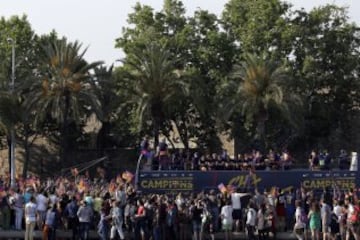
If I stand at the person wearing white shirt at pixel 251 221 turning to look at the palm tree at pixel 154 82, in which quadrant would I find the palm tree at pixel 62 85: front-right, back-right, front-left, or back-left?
front-left

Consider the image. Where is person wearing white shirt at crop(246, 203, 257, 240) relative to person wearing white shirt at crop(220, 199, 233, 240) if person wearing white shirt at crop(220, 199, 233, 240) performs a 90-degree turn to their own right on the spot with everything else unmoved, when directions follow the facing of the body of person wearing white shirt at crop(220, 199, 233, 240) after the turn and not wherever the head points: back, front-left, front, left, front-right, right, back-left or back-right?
front

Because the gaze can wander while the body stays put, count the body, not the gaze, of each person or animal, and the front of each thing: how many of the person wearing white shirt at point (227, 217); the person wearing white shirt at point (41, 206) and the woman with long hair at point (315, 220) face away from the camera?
3

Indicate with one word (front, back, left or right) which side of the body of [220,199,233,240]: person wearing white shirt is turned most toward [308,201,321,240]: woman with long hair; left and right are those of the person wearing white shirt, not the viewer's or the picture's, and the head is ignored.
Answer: right

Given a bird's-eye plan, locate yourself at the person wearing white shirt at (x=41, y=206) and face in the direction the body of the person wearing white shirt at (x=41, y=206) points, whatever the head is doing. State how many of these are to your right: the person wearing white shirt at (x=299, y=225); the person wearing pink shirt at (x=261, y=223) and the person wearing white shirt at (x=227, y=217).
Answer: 3

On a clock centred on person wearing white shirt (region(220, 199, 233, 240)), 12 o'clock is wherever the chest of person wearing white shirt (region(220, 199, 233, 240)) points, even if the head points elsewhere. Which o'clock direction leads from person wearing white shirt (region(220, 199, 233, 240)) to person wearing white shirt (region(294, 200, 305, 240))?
person wearing white shirt (region(294, 200, 305, 240)) is roughly at 3 o'clock from person wearing white shirt (region(220, 199, 233, 240)).

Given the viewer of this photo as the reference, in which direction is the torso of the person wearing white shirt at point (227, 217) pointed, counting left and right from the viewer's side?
facing away from the viewer

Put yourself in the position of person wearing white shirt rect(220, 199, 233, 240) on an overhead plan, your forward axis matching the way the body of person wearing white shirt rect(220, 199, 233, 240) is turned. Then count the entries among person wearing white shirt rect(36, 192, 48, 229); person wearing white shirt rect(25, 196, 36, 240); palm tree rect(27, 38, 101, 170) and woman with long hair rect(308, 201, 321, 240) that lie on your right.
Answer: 1

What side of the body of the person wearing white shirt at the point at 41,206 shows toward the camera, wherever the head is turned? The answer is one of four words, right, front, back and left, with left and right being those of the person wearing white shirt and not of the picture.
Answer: back

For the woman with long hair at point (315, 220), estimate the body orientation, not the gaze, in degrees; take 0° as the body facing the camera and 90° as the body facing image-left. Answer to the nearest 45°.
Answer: approximately 180°

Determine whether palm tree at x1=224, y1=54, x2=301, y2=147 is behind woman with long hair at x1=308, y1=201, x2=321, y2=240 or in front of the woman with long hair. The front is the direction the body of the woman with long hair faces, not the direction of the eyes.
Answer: in front

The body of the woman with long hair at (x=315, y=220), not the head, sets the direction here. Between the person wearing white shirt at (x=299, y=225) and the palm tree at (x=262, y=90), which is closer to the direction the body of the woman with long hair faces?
the palm tree

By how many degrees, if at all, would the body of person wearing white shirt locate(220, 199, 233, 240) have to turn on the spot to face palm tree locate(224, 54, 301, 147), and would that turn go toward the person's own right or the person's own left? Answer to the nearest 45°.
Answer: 0° — they already face it

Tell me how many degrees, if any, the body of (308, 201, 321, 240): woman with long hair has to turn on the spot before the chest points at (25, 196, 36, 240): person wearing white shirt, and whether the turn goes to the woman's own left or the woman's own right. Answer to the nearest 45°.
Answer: approximately 90° to the woman's own left

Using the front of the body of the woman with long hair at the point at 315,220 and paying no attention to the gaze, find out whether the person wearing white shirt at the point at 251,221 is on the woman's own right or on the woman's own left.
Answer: on the woman's own left

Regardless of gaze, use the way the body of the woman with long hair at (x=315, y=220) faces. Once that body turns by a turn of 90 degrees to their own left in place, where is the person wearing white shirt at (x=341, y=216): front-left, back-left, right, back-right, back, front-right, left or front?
back
